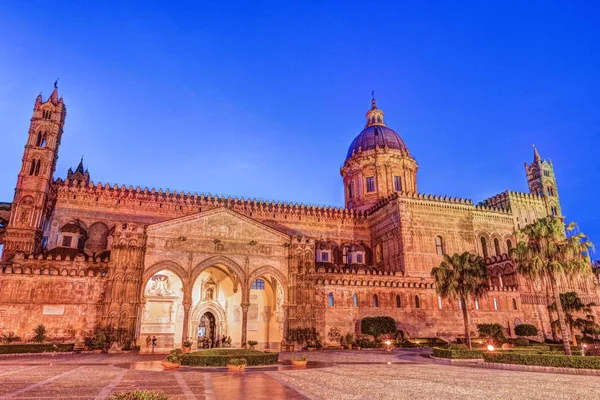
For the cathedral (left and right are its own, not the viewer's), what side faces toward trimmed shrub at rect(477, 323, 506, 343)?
left

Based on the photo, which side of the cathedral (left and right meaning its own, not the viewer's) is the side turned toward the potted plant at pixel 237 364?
front

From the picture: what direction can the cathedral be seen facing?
toward the camera

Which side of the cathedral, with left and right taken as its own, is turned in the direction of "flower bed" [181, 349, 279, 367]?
front

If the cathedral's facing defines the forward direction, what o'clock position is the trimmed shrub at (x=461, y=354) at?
The trimmed shrub is roughly at 10 o'clock from the cathedral.

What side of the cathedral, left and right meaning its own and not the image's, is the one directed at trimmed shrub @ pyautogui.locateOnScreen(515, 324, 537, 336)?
left

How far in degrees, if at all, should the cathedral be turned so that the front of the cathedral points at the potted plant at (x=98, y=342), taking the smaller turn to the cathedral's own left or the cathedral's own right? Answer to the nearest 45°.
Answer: approximately 45° to the cathedral's own right

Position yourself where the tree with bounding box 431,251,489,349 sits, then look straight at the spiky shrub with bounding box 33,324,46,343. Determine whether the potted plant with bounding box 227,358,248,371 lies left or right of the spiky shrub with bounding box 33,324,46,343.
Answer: left

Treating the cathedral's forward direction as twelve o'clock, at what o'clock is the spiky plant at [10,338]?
The spiky plant is roughly at 2 o'clock from the cathedral.

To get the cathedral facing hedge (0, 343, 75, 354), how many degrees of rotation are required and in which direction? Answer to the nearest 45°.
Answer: approximately 45° to its right

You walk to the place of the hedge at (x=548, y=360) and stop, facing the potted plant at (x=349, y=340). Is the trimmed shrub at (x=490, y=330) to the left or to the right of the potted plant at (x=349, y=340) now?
right

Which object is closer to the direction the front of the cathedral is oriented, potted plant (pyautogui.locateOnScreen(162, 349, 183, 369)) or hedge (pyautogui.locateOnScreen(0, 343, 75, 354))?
the potted plant
